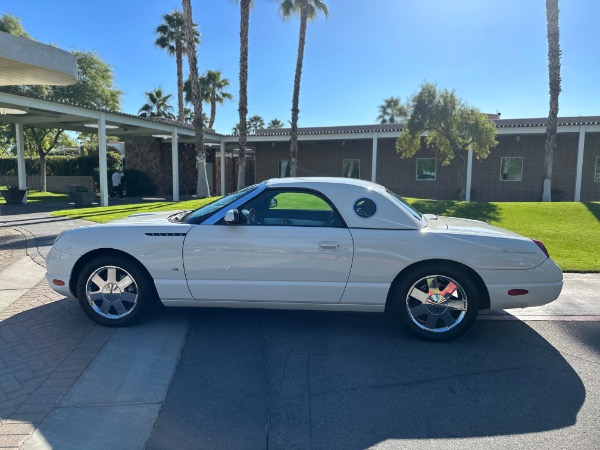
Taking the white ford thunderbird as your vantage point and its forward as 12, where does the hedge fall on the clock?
The hedge is roughly at 2 o'clock from the white ford thunderbird.

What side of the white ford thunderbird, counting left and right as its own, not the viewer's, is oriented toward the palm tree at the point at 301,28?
right

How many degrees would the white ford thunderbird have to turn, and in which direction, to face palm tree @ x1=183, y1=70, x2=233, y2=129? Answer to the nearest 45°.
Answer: approximately 90° to its right

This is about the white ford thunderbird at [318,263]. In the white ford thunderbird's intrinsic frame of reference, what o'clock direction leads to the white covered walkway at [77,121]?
The white covered walkway is roughly at 2 o'clock from the white ford thunderbird.

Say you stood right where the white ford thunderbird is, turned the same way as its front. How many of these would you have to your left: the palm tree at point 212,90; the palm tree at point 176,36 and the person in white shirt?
0

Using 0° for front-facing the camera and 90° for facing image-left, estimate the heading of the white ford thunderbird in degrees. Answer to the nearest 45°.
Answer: approximately 90°

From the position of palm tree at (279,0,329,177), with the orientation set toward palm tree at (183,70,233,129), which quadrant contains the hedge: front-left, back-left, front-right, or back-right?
front-left

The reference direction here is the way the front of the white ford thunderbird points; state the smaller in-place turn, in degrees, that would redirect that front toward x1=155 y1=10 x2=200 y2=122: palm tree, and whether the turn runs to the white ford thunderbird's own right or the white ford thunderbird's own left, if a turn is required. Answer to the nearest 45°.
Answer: approximately 90° to the white ford thunderbird's own right

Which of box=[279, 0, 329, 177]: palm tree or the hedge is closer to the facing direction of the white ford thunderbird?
the hedge

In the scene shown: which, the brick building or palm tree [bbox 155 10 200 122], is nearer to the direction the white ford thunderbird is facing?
the palm tree

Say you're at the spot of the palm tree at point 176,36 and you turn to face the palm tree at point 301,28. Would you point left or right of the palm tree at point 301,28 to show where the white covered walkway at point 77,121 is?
right

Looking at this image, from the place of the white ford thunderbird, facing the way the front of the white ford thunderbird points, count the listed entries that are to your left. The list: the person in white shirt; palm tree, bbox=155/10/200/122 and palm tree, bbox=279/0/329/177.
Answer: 0

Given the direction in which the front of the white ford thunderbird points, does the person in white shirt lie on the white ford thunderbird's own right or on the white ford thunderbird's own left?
on the white ford thunderbird's own right
